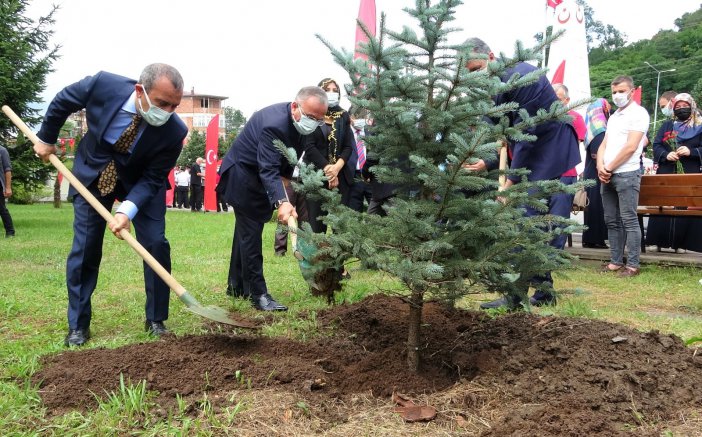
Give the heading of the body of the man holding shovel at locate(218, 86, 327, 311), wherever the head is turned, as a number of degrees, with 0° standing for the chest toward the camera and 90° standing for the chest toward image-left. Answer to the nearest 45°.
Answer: approximately 315°

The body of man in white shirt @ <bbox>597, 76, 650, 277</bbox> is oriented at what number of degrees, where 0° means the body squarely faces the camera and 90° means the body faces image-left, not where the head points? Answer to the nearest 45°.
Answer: approximately 45°

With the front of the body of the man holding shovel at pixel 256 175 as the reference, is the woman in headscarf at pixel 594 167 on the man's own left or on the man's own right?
on the man's own left

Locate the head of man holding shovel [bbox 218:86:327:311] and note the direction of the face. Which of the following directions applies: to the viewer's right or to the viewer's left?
to the viewer's right

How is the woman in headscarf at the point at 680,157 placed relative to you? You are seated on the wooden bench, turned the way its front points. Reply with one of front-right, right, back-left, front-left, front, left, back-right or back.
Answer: back

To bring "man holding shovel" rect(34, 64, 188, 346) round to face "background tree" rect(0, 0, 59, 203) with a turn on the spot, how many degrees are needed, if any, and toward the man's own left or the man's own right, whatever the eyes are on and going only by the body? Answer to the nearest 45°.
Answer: approximately 135° to the man's own left

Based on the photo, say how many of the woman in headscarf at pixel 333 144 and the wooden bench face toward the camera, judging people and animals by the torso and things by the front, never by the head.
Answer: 2

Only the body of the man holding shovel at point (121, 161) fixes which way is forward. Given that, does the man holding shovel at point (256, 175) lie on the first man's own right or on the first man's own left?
on the first man's own left
